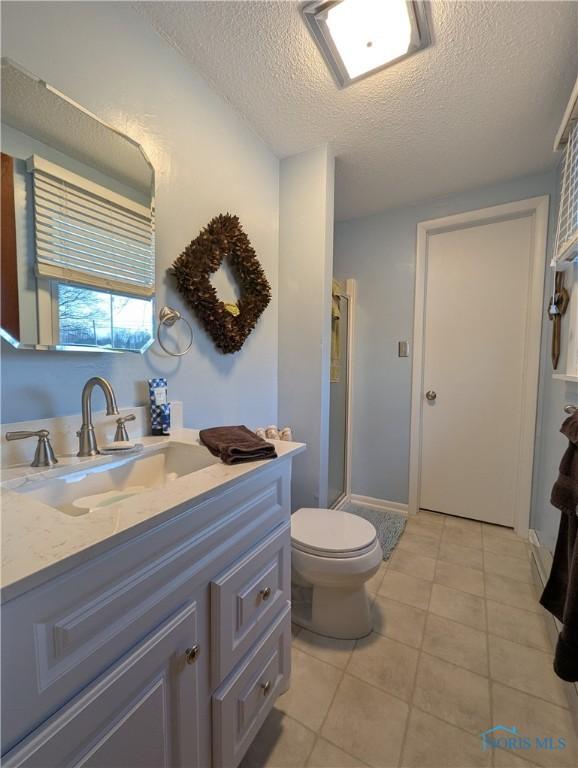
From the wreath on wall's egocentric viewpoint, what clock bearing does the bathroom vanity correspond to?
The bathroom vanity is roughly at 2 o'clock from the wreath on wall.

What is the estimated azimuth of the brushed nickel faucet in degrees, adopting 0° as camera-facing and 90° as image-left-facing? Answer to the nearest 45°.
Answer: approximately 315°

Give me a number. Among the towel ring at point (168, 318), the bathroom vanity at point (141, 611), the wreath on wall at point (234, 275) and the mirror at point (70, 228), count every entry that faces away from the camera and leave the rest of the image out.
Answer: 0

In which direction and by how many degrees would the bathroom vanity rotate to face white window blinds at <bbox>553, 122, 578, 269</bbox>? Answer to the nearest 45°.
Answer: approximately 45° to its left

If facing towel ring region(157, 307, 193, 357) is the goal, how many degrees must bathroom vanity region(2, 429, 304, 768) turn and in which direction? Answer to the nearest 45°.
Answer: approximately 135° to its left

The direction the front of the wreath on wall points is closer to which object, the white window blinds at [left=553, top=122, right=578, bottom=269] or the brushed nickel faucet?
the white window blinds

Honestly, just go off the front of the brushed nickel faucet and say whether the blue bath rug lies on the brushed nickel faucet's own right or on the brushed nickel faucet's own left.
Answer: on the brushed nickel faucet's own left

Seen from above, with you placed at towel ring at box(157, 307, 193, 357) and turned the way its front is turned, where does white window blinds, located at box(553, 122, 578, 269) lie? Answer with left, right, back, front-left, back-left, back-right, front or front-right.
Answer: front-left

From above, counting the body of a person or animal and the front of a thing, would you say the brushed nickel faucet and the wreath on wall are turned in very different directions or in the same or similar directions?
same or similar directions

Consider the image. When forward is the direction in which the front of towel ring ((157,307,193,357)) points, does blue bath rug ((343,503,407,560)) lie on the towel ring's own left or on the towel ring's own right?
on the towel ring's own left

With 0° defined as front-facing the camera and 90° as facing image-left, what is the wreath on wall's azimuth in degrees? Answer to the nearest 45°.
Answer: approximately 315°

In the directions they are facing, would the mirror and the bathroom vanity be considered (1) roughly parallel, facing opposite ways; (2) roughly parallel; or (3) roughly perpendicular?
roughly parallel

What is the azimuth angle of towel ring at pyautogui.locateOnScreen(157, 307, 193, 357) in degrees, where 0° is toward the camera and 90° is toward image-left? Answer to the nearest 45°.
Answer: approximately 315°
